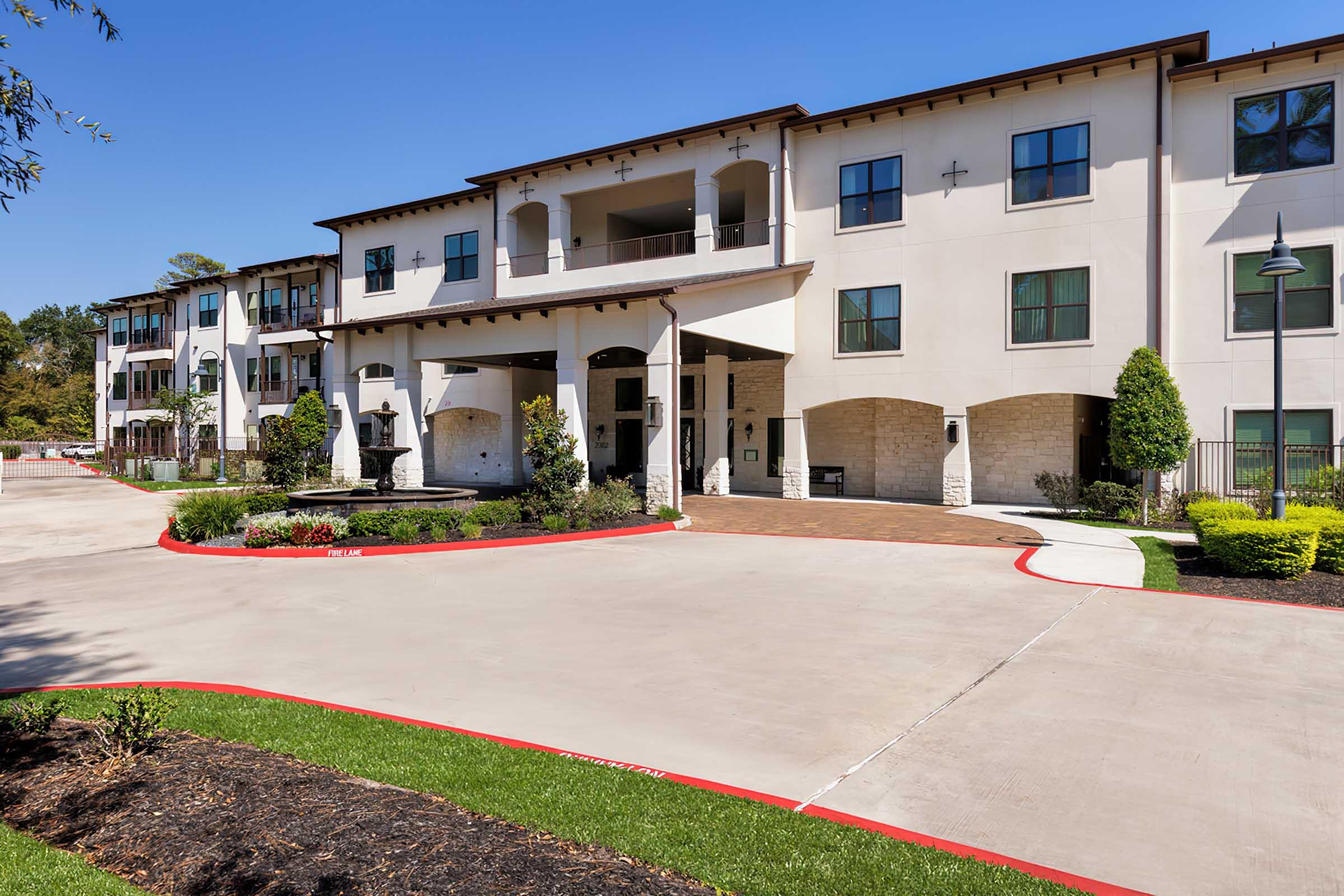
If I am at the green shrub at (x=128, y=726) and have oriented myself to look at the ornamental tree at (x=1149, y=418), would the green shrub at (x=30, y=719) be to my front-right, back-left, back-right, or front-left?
back-left

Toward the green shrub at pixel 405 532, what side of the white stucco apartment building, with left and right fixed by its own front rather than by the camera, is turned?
front

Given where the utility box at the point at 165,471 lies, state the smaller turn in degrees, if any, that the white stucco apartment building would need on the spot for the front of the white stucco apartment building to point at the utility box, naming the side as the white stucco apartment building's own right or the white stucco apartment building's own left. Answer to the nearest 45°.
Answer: approximately 45° to the white stucco apartment building's own right

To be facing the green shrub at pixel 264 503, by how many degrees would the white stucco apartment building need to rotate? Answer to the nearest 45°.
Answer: approximately 45° to its right

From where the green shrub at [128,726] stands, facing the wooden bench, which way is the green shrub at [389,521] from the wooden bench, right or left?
left

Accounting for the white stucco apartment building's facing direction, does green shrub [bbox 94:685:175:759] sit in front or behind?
in front

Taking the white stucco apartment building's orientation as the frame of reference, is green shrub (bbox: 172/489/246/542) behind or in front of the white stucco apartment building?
in front

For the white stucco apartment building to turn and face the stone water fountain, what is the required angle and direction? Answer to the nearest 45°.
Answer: approximately 45° to its right

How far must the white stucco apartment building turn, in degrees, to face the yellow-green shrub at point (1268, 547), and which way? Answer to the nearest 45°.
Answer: approximately 45° to its left

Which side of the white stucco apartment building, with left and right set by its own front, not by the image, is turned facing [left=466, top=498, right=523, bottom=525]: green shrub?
front

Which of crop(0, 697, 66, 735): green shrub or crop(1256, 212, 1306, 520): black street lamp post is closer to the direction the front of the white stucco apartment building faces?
the green shrub

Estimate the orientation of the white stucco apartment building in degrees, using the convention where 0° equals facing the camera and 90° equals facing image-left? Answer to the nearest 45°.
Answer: approximately 45°
